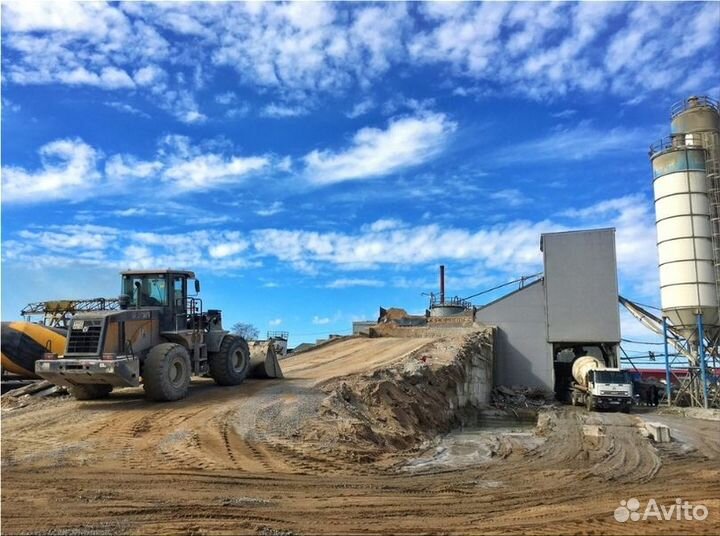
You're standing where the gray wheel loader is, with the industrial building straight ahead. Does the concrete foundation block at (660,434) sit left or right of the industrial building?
right

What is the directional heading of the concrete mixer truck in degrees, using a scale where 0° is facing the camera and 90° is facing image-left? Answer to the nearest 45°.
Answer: approximately 315°

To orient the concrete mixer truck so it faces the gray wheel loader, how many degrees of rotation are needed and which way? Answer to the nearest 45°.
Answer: approximately 90° to its right

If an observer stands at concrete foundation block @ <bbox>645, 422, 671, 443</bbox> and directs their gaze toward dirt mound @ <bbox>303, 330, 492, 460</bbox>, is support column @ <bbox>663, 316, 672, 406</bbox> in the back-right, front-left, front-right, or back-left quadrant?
back-right

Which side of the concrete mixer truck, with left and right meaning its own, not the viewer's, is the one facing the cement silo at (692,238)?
left

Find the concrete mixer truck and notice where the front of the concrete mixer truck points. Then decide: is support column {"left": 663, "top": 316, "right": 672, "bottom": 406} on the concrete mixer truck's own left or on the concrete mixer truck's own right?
on the concrete mixer truck's own left

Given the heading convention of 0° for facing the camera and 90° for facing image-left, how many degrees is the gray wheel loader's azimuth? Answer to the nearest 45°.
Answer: approximately 225°

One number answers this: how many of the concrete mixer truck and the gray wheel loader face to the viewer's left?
0
